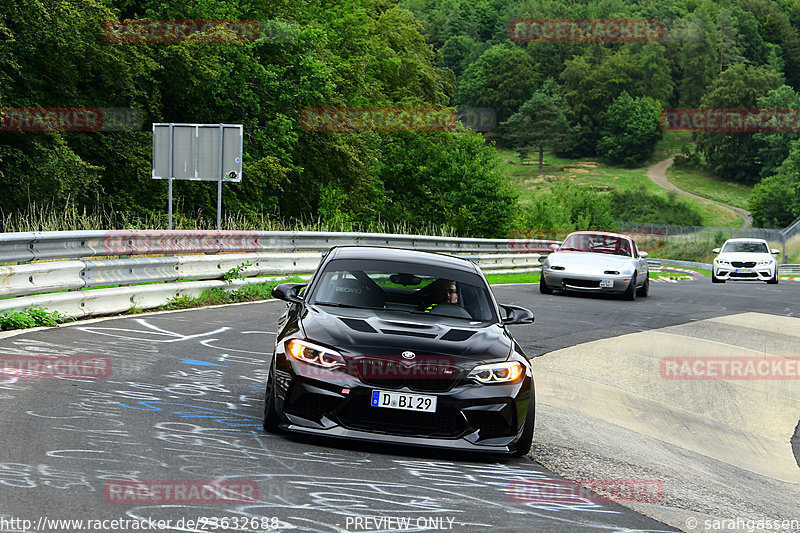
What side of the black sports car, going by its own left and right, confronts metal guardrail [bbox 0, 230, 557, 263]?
back

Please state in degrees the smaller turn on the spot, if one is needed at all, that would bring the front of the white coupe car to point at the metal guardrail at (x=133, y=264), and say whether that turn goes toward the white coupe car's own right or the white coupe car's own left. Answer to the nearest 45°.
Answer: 0° — it already faces it

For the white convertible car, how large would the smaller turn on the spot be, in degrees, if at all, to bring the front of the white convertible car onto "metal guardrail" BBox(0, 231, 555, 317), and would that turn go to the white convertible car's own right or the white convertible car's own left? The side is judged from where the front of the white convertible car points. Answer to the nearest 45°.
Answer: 0° — it already faces it

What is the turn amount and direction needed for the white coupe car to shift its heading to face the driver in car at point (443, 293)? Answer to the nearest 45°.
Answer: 0° — it already faces them

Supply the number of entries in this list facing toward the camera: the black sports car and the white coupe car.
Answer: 2

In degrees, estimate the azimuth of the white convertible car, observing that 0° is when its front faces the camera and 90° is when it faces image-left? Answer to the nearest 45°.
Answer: approximately 45°

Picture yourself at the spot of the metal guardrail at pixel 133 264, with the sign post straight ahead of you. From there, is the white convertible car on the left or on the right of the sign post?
right

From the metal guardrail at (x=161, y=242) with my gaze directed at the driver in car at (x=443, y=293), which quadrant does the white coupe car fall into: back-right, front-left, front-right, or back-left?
back-left

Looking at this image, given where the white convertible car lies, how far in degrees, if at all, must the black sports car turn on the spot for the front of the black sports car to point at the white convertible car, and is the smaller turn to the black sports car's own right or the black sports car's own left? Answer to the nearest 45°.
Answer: approximately 180°

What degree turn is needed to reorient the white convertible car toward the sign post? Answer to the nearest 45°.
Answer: approximately 45° to its right

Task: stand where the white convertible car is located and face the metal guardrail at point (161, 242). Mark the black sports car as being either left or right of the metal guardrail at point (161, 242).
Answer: left
